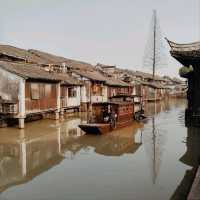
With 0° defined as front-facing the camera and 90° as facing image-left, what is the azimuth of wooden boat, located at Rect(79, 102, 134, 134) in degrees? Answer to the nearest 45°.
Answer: approximately 45°
